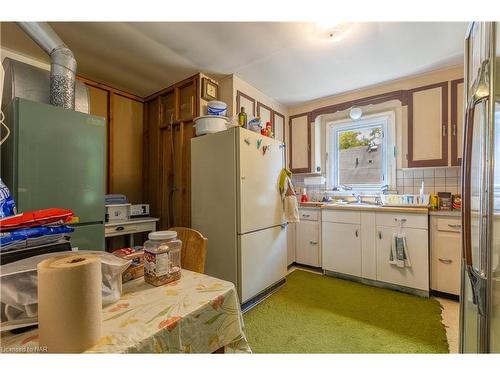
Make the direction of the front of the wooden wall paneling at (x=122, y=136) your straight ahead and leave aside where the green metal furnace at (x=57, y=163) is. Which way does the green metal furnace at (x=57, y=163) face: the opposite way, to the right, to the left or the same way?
the same way

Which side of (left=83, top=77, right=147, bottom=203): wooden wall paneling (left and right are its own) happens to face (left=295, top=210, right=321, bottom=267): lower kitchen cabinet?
front

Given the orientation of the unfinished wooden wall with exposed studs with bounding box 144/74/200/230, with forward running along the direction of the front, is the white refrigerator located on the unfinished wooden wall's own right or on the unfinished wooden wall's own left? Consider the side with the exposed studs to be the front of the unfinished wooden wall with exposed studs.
on the unfinished wooden wall's own left

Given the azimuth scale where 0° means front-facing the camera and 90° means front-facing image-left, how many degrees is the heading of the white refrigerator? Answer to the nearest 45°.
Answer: approximately 315°

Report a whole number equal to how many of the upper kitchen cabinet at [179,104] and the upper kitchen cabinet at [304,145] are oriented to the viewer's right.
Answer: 0

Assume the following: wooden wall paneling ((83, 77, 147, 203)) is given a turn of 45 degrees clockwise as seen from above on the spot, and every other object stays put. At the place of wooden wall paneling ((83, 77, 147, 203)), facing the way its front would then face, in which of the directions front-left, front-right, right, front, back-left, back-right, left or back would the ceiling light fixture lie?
front-left

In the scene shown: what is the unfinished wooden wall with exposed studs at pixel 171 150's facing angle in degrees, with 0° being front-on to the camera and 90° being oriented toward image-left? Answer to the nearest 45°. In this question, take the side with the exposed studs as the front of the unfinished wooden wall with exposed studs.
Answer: approximately 45°

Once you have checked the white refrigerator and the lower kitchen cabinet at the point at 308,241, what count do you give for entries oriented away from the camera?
0

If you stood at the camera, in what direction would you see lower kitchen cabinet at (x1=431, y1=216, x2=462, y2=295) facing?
facing the viewer and to the left of the viewer

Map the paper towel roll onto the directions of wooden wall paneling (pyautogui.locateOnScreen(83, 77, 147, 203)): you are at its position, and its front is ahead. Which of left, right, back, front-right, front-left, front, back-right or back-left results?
front-right
